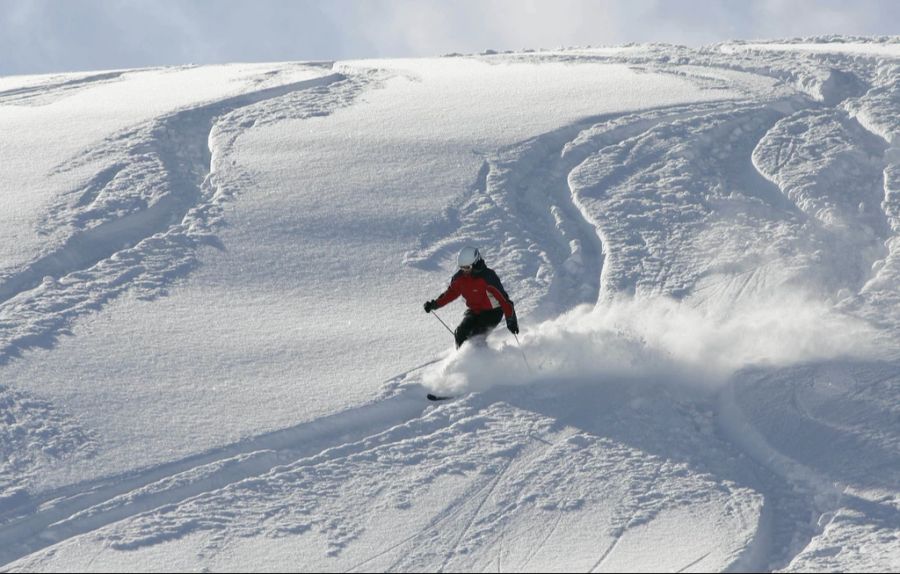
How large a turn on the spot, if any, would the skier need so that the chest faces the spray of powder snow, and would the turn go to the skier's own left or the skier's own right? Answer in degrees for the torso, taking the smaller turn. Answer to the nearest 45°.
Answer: approximately 135° to the skier's own left

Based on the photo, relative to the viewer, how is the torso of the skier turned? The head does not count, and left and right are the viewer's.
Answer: facing the viewer and to the left of the viewer
